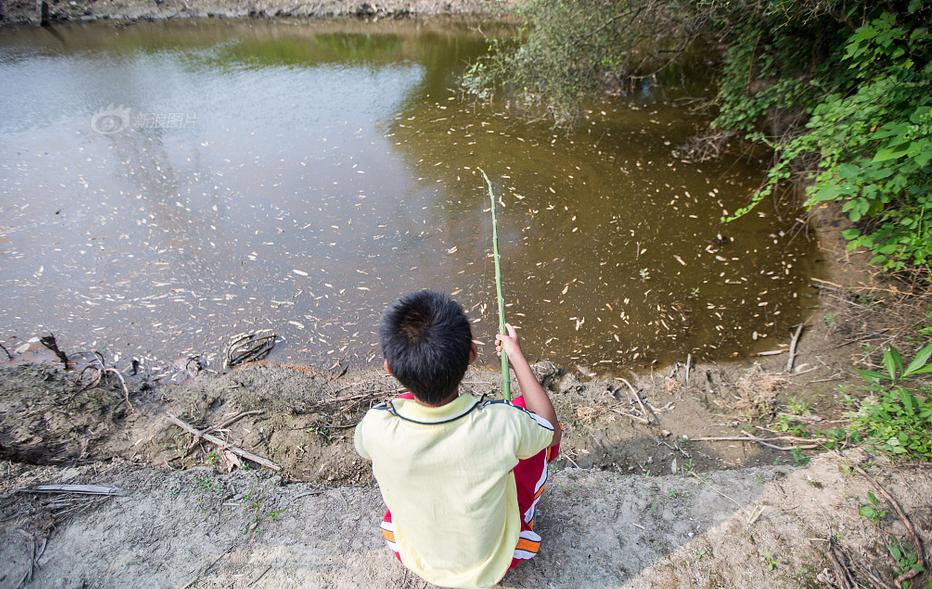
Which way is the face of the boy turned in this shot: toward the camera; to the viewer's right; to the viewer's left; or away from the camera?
away from the camera

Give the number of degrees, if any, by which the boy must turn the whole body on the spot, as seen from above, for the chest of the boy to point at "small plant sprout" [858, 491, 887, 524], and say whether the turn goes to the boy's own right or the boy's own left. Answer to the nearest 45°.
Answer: approximately 90° to the boy's own right

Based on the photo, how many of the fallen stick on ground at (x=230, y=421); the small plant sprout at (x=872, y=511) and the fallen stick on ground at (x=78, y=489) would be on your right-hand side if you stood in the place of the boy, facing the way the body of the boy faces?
1

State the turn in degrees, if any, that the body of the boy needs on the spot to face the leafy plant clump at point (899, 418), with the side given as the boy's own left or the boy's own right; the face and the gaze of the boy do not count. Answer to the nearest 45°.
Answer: approximately 90° to the boy's own right

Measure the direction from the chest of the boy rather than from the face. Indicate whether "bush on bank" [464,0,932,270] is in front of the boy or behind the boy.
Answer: in front

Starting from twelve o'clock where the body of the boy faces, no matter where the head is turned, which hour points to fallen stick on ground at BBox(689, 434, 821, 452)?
The fallen stick on ground is roughly at 2 o'clock from the boy.

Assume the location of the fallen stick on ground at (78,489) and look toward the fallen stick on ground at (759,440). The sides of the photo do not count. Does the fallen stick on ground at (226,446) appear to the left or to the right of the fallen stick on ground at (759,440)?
left

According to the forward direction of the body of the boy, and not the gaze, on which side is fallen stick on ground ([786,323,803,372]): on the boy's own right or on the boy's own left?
on the boy's own right

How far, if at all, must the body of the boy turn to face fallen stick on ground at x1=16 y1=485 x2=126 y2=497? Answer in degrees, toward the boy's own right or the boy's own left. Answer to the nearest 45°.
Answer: approximately 90° to the boy's own left

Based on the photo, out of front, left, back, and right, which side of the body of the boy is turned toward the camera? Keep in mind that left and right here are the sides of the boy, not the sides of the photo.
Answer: back

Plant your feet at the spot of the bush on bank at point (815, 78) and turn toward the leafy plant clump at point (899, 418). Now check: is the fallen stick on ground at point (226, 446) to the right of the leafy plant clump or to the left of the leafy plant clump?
right

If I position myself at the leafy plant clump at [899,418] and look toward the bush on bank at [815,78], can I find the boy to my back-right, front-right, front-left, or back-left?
back-left
